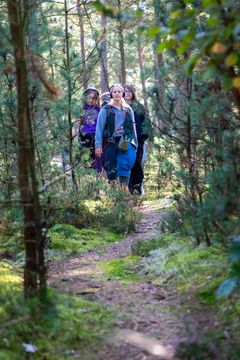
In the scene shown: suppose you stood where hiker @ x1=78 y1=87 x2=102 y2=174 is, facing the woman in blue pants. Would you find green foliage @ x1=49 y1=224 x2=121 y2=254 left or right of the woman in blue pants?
right

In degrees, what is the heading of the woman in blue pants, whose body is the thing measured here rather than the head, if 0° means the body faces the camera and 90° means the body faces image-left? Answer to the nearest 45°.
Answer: approximately 0°

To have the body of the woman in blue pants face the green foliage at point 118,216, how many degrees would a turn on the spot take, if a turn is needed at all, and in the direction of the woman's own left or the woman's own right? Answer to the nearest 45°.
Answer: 0° — they already face it

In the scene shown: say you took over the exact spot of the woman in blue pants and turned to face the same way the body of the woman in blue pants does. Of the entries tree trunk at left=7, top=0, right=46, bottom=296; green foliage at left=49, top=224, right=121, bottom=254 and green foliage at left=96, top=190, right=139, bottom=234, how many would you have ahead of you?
3

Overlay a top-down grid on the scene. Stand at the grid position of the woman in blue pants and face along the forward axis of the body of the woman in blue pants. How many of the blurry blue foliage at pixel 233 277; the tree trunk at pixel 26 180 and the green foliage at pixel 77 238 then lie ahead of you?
3

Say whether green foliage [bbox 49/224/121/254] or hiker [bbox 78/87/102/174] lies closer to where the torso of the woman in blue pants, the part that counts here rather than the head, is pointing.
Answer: the green foliage

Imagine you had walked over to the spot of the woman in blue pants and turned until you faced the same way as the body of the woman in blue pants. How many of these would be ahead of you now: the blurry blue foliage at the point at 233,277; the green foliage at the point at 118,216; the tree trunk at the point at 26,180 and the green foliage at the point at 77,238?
4

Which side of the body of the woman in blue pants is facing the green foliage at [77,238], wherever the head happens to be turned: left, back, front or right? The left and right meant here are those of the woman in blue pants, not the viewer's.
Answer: front

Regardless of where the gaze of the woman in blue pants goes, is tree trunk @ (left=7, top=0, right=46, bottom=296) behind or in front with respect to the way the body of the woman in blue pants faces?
in front

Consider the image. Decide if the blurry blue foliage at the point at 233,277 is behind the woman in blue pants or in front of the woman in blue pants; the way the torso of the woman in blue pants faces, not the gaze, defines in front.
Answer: in front
